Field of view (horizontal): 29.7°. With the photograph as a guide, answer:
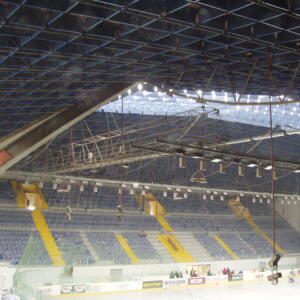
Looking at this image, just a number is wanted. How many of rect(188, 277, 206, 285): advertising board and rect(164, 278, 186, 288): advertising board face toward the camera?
2

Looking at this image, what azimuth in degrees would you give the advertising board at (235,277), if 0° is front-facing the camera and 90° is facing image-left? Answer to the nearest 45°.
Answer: approximately 0°

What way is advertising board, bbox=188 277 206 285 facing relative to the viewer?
toward the camera

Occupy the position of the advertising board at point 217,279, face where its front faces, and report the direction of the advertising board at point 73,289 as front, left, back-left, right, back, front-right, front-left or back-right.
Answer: front-right

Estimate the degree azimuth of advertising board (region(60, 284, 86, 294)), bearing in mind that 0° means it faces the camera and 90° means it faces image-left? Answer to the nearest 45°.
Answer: approximately 0°

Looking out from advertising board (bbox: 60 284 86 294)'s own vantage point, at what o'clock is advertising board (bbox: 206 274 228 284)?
advertising board (bbox: 206 274 228 284) is roughly at 8 o'clock from advertising board (bbox: 60 284 86 294).

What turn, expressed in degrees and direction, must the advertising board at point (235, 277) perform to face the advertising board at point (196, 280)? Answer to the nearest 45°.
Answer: approximately 45° to its right

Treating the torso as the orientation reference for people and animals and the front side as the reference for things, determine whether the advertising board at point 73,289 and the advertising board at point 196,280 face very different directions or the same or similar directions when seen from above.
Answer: same or similar directions

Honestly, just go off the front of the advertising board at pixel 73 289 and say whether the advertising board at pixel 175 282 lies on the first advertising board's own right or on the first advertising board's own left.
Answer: on the first advertising board's own left

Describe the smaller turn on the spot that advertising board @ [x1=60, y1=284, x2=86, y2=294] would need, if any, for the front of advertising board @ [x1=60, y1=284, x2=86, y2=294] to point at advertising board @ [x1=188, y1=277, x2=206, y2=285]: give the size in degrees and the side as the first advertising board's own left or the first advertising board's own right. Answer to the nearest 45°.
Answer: approximately 135° to the first advertising board's own left

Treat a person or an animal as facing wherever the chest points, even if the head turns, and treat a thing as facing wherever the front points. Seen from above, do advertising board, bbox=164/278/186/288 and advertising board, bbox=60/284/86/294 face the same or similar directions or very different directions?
same or similar directions
